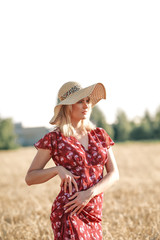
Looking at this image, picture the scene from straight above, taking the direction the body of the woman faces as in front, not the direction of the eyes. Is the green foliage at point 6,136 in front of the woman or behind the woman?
behind

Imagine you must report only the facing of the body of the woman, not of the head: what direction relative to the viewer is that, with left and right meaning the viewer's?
facing the viewer and to the right of the viewer

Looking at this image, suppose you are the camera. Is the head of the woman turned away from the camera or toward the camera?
toward the camera
